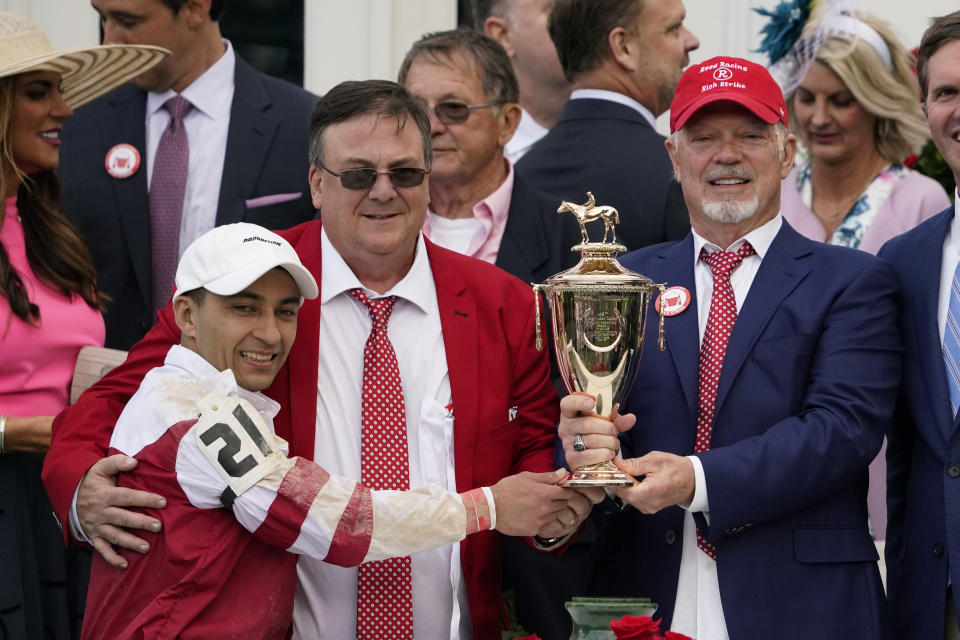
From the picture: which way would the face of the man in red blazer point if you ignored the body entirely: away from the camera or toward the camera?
toward the camera

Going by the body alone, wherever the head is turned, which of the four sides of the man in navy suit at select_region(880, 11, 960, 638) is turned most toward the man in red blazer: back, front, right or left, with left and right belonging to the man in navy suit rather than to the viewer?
right

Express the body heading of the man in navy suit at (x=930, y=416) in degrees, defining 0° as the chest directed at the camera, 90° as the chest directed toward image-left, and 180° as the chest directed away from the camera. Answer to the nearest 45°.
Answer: approximately 0°

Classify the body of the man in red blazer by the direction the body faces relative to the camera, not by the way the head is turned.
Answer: toward the camera

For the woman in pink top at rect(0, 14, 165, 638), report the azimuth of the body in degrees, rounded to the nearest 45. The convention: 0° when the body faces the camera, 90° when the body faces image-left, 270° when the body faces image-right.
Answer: approximately 315°

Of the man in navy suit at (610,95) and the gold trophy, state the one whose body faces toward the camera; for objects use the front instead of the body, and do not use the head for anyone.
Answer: the gold trophy

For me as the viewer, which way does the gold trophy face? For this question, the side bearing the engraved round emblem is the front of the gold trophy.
facing the viewer

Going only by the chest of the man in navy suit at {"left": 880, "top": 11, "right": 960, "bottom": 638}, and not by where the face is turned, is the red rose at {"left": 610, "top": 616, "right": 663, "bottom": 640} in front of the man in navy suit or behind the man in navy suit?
in front

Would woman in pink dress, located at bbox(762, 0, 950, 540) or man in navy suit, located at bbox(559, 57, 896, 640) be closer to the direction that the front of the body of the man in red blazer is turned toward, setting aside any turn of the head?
the man in navy suit

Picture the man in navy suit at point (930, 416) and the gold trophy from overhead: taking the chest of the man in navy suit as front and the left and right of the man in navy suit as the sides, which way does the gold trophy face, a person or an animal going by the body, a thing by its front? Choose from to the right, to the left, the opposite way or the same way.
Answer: the same way
